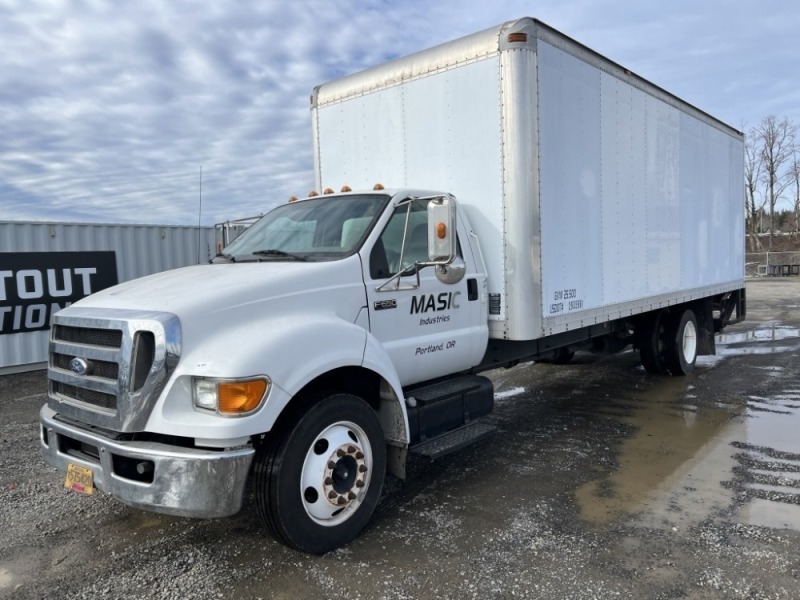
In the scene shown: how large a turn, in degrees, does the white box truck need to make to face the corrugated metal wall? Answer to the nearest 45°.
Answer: approximately 90° to its right

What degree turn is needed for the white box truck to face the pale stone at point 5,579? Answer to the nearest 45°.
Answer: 0° — it already faces it

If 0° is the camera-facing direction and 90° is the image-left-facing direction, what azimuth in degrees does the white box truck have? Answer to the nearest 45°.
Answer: approximately 45°

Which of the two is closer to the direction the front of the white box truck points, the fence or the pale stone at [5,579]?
the pale stone

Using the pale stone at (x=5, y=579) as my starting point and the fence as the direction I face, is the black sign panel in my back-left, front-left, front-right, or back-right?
front-left

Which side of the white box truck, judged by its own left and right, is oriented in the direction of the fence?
back

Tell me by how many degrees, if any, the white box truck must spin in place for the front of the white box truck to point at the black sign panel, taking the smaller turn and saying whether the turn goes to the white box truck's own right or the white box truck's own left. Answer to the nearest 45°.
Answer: approximately 90° to the white box truck's own right

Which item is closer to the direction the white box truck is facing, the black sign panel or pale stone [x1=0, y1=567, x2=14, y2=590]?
the pale stone

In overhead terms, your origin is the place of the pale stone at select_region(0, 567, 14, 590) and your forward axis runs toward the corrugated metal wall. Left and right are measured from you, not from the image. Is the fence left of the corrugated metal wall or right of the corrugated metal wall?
right
